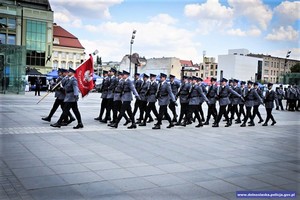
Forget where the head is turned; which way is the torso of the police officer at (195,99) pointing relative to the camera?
to the viewer's left

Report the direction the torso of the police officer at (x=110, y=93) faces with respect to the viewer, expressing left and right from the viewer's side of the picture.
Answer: facing to the left of the viewer

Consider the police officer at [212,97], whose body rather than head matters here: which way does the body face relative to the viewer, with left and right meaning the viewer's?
facing to the left of the viewer

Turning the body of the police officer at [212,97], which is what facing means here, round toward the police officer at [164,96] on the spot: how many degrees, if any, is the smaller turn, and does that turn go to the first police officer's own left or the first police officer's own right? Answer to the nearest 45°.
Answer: approximately 45° to the first police officer's own left

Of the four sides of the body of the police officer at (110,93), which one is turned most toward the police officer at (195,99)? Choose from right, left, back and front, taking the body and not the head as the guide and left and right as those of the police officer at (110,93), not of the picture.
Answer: back

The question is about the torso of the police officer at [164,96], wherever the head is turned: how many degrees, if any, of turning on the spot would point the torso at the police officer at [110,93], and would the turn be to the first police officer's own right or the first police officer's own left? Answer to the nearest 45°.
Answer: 0° — they already face them

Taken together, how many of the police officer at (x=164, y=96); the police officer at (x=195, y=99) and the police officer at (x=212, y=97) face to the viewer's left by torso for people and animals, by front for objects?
3

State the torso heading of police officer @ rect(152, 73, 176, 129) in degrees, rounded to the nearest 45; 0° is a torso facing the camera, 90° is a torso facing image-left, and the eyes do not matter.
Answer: approximately 90°
